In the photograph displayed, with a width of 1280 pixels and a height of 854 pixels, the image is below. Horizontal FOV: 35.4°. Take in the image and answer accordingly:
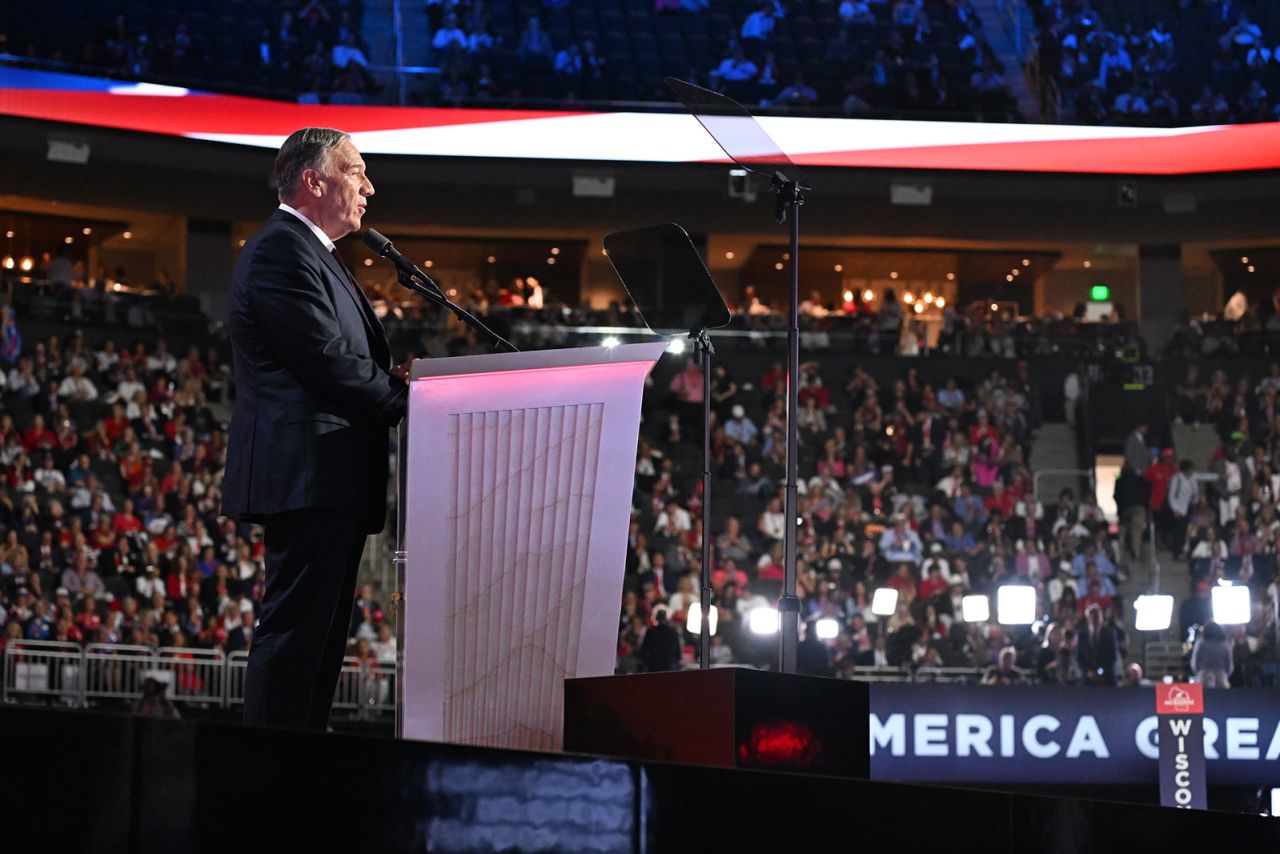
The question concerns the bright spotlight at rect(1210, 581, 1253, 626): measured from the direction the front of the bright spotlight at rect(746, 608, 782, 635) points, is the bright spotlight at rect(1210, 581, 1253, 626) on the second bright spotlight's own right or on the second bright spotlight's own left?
on the second bright spotlight's own left

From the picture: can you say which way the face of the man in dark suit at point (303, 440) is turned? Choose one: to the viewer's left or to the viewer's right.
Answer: to the viewer's right

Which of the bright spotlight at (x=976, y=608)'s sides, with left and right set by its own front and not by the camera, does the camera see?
front

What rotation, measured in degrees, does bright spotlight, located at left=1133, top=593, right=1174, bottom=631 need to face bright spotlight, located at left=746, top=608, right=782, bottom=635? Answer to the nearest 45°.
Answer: approximately 90° to its right

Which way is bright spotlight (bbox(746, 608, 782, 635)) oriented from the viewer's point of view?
toward the camera

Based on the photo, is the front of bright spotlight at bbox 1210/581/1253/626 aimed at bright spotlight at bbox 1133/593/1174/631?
no

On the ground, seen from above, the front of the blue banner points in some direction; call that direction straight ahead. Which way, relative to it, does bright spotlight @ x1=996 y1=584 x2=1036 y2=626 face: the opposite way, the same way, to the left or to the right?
the same way

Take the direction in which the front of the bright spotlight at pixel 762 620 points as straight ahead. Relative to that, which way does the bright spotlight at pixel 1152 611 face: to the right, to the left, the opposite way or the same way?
the same way

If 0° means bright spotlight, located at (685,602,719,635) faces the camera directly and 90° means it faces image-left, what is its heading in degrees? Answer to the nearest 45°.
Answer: approximately 0°

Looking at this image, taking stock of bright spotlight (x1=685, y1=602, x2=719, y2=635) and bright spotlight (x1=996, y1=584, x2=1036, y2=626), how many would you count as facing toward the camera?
2

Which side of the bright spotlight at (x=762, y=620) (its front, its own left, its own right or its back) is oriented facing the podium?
front

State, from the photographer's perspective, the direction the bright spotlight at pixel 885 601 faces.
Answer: facing the viewer

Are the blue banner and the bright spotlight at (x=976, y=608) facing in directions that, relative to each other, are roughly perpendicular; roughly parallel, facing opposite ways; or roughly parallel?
roughly parallel

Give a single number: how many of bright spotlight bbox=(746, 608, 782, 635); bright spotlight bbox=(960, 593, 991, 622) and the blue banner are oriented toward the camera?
3

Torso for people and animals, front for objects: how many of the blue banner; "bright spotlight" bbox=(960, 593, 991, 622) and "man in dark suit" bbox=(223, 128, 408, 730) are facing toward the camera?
2

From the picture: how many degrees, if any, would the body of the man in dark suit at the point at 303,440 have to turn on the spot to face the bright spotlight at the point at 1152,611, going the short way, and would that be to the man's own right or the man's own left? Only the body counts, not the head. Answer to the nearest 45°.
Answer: approximately 45° to the man's own left

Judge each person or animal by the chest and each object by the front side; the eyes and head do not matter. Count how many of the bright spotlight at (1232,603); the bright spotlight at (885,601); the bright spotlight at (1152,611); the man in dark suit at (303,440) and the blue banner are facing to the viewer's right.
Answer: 1

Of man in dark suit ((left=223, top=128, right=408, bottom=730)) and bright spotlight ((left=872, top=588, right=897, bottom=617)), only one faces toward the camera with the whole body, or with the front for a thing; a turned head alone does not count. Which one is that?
the bright spotlight

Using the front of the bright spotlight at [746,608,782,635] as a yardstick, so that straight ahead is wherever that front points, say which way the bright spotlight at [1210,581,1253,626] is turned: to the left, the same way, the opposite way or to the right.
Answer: the same way

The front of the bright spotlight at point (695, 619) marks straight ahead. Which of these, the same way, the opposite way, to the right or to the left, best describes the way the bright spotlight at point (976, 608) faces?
the same way
